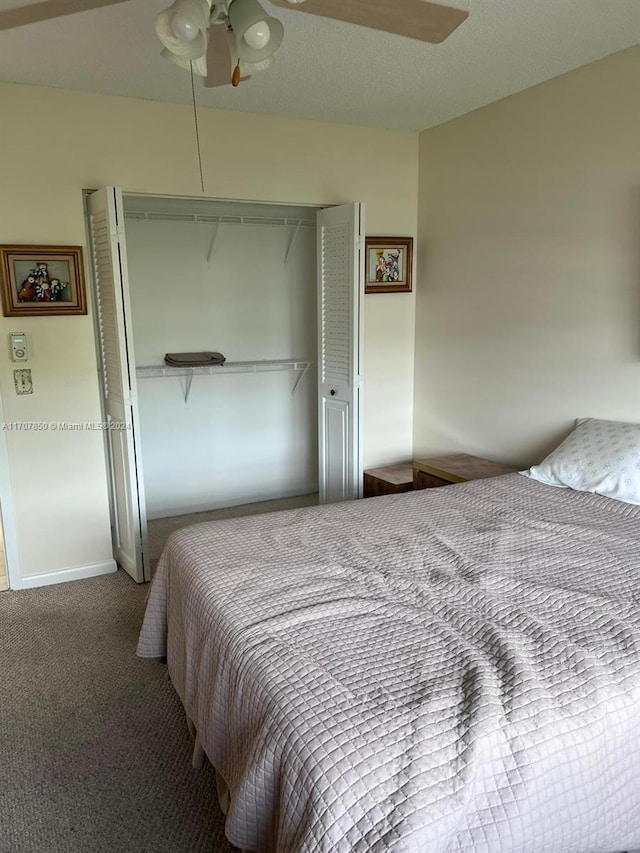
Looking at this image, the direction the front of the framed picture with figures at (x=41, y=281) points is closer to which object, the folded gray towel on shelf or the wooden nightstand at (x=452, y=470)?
the wooden nightstand

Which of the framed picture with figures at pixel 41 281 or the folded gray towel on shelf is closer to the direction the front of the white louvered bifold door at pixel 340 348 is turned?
the framed picture with figures

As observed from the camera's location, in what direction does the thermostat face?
facing the viewer

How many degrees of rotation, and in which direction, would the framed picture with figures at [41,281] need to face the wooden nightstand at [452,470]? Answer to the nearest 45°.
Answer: approximately 90° to its left

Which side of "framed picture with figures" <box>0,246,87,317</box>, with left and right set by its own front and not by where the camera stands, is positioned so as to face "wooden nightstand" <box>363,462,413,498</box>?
left

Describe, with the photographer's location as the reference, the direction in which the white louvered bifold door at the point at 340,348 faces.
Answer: facing the viewer and to the left of the viewer

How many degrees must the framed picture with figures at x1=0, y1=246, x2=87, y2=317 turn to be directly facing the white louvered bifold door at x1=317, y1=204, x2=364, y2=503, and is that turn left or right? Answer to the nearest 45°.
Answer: approximately 90° to its left

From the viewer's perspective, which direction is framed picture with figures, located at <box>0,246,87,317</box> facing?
toward the camera
